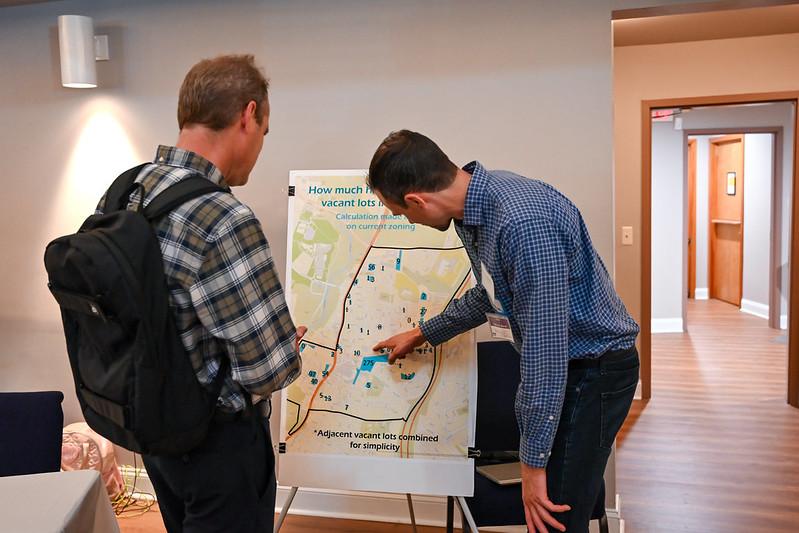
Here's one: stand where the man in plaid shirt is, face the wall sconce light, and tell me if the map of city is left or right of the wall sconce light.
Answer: right

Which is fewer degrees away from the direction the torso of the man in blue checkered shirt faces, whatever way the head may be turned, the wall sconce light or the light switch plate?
the wall sconce light

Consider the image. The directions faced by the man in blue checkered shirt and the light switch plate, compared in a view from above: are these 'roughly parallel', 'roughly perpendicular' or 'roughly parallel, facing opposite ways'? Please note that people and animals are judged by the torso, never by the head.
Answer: roughly perpendicular

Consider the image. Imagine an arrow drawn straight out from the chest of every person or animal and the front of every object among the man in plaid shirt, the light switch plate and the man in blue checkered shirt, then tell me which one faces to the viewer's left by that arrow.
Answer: the man in blue checkered shirt

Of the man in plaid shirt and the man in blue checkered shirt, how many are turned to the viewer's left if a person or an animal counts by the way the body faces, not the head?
1

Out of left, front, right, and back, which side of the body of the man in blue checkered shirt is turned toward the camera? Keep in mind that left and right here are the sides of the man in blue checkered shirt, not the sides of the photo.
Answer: left

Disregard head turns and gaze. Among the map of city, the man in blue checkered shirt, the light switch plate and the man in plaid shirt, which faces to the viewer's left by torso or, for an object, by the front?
the man in blue checkered shirt

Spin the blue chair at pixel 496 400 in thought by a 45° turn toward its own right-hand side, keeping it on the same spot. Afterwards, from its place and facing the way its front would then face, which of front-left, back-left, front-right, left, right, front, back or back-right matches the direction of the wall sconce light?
front-right

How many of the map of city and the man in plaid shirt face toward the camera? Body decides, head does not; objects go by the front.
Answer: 1

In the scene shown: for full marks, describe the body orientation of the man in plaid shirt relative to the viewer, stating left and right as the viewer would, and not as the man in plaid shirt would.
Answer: facing away from the viewer and to the right of the viewer

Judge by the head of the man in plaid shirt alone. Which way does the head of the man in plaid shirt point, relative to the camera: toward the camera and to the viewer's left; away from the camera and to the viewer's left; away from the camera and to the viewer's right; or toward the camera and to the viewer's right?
away from the camera and to the viewer's right
